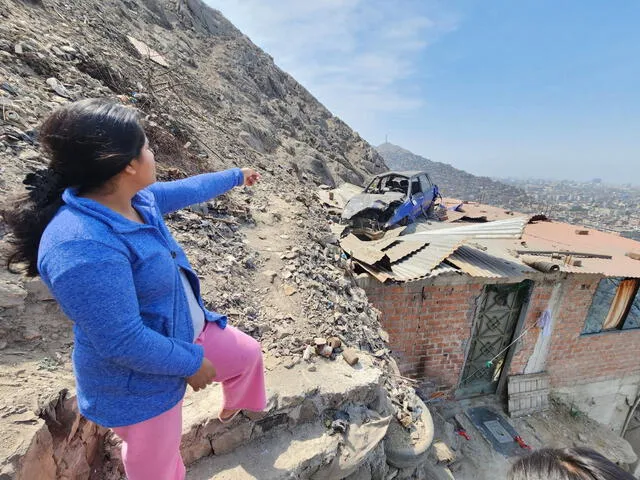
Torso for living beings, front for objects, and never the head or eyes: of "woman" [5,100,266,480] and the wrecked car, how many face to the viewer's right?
1

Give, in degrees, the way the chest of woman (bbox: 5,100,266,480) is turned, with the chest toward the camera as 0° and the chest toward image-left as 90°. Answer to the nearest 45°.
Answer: approximately 270°

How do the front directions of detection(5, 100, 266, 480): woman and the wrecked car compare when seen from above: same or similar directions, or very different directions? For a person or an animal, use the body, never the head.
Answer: very different directions

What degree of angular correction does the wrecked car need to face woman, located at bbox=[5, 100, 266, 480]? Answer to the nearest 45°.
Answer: approximately 45° to its left

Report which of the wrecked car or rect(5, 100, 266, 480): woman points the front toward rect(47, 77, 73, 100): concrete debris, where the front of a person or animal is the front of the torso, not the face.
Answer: the wrecked car

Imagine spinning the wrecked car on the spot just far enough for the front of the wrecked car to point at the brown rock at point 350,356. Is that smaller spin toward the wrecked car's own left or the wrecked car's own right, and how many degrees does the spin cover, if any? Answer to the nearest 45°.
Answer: approximately 45° to the wrecked car's own left

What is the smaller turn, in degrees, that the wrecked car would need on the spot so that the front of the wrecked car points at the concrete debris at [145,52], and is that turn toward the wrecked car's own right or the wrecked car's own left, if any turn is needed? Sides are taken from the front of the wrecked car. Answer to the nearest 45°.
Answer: approximately 45° to the wrecked car's own right
